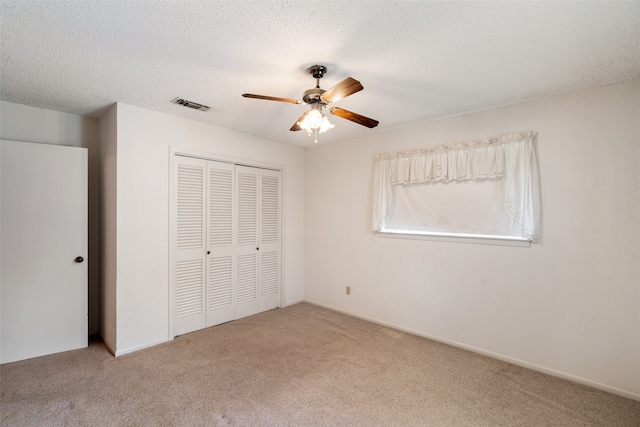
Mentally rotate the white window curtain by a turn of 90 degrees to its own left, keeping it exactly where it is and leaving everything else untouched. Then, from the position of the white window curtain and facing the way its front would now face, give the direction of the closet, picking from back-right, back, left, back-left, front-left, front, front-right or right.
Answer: back-right

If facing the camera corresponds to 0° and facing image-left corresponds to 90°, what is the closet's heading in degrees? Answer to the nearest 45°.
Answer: approximately 315°

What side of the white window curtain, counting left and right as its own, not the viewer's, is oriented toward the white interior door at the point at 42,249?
front
